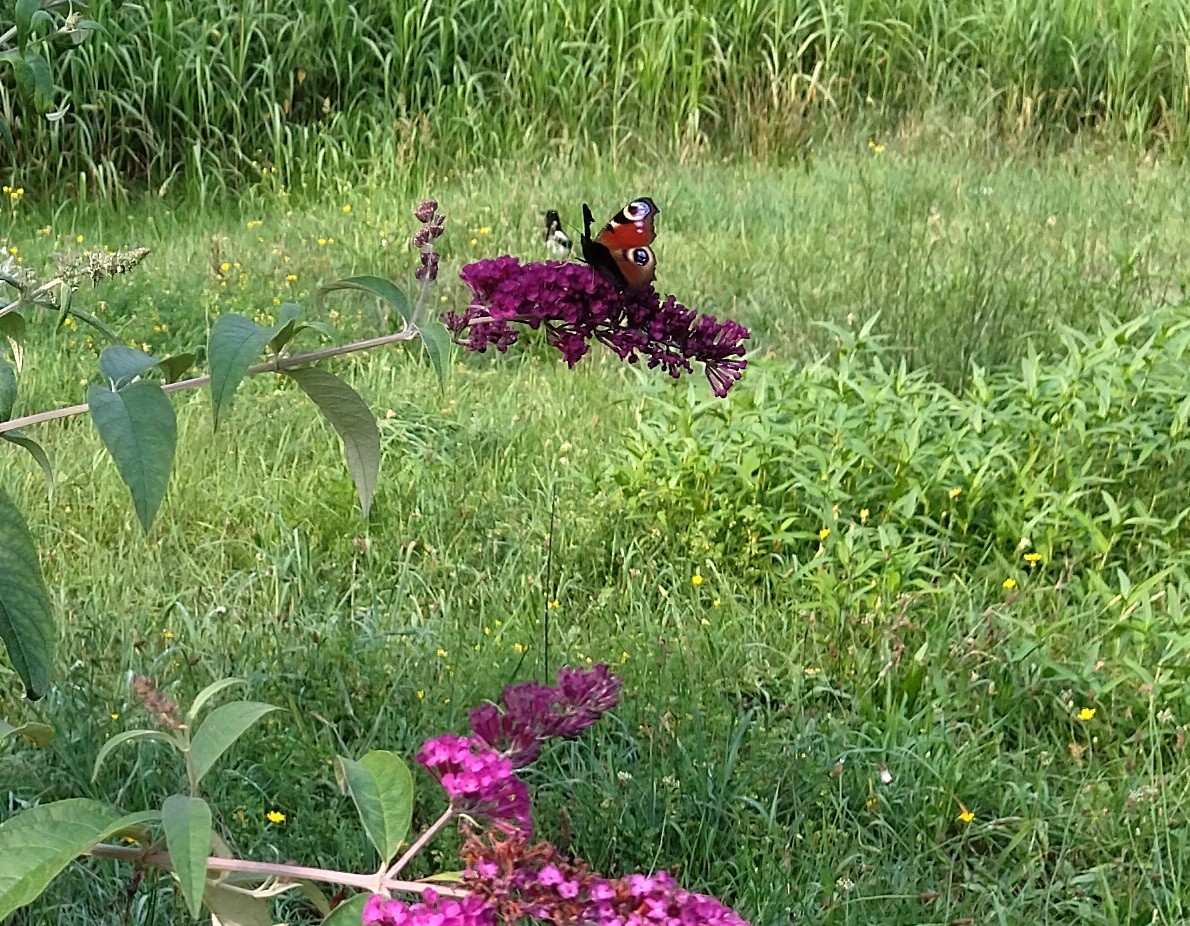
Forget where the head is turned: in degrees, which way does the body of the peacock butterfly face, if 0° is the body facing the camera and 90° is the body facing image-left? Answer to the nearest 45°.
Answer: approximately 135°
